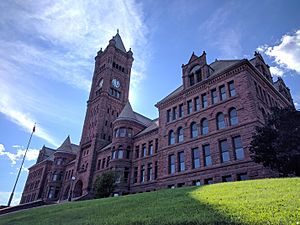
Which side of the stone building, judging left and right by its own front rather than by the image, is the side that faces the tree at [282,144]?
left

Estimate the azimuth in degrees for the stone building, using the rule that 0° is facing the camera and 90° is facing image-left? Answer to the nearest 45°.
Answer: approximately 45°
